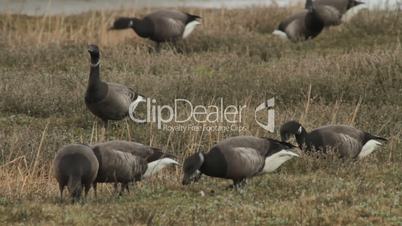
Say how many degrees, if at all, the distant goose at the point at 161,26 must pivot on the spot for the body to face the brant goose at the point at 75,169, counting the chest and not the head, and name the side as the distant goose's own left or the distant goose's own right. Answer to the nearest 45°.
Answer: approximately 90° to the distant goose's own left

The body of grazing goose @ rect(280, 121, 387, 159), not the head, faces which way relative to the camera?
to the viewer's left

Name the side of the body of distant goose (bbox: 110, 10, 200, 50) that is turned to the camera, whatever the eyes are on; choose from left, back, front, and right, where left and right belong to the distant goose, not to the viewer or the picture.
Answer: left

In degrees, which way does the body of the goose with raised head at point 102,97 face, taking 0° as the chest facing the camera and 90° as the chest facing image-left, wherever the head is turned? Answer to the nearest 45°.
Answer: approximately 45°

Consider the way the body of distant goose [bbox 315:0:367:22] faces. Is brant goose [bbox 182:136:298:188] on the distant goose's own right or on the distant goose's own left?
on the distant goose's own left

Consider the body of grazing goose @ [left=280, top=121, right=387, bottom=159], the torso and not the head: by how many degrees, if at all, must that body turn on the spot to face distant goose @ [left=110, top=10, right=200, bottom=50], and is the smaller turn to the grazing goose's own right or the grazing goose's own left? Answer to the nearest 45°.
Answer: approximately 45° to the grazing goose's own right

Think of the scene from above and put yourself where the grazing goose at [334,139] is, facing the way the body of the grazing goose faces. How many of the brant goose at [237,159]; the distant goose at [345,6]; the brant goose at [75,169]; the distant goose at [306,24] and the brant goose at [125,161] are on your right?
2

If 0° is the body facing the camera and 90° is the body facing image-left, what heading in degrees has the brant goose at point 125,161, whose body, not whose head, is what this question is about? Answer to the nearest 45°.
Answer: approximately 90°

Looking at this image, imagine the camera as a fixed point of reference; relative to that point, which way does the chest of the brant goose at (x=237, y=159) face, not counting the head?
to the viewer's left

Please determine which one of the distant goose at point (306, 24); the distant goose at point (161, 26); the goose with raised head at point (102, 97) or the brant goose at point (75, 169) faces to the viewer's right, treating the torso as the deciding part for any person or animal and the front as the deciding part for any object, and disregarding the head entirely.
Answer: the distant goose at point (306, 24)

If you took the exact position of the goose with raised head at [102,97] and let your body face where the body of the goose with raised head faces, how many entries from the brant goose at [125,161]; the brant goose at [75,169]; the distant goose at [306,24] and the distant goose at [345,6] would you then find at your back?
2

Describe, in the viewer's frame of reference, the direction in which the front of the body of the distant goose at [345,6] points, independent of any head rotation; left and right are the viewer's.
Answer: facing to the left of the viewer

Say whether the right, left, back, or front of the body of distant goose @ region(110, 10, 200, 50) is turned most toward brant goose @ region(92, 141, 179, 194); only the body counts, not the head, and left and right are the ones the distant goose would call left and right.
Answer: left

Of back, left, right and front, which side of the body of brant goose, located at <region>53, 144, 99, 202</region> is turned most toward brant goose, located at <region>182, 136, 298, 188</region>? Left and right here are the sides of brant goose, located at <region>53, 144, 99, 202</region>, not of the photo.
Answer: left

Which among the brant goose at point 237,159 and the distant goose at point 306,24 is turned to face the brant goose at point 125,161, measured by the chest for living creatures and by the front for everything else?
the brant goose at point 237,159
